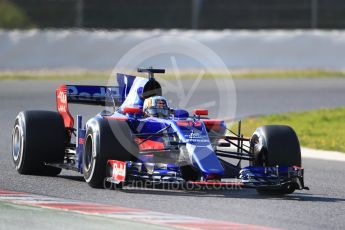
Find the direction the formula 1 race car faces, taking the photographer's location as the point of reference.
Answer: facing the viewer and to the right of the viewer
